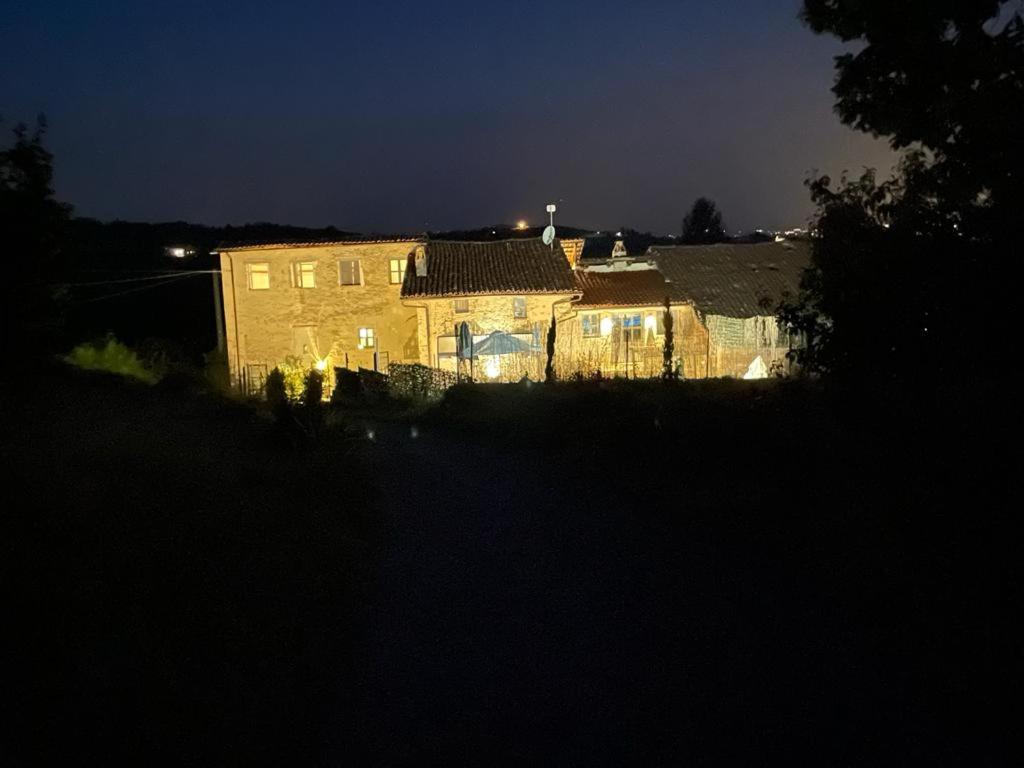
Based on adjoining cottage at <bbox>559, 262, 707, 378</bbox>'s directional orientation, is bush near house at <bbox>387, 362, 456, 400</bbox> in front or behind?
in front

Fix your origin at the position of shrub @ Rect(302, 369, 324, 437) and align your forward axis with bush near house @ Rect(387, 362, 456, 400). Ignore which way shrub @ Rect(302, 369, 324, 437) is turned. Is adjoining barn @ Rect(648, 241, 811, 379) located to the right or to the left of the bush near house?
right

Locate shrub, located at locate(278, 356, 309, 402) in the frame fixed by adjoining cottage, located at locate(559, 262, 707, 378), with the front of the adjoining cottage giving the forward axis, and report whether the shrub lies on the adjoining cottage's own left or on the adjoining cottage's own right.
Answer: on the adjoining cottage's own right

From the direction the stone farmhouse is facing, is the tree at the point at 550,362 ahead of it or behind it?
ahead

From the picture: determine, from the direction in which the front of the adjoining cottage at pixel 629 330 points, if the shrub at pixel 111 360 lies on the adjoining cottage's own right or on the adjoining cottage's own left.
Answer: on the adjoining cottage's own right

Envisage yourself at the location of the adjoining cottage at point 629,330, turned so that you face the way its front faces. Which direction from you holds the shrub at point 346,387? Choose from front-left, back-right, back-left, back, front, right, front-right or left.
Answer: front-right

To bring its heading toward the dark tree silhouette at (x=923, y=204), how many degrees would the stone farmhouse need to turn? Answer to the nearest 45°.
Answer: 0° — it already faces it

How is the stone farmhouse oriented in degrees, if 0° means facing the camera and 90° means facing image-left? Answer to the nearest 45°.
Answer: approximately 0°

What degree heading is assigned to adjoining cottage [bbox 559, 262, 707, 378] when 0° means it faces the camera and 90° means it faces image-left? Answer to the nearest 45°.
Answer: approximately 0°
